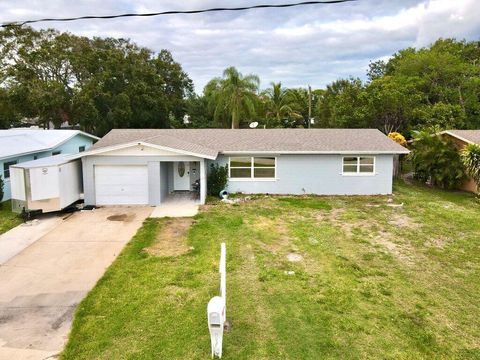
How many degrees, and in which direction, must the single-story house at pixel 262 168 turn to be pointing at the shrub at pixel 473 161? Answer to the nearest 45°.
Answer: approximately 90° to its left

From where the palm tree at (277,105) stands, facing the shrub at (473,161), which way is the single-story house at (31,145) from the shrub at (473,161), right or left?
right

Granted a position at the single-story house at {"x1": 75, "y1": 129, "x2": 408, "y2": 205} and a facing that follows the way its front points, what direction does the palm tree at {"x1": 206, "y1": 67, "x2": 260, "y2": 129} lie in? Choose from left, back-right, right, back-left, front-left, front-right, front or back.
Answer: back

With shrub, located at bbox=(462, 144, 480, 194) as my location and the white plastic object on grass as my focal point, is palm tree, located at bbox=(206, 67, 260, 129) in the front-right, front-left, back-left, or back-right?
back-right

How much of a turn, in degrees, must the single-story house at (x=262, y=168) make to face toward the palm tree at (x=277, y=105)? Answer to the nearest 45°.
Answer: approximately 180°

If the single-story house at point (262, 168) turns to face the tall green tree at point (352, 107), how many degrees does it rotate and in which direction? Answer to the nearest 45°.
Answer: approximately 135° to its left

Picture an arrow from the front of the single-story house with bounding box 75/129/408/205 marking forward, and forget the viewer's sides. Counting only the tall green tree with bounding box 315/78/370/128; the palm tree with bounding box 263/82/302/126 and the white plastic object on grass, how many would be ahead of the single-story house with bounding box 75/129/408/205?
1

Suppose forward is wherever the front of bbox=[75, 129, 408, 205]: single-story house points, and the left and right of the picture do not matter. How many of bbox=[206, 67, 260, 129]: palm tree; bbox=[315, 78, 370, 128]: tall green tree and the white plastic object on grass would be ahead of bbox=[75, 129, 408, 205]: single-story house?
1

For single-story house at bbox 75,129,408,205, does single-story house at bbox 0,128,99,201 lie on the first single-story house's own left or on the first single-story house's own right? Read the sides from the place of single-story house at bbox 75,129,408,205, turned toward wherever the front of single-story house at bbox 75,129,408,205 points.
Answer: on the first single-story house's own right

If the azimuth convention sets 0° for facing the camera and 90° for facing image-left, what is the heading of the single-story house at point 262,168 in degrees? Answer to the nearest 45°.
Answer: approximately 0°

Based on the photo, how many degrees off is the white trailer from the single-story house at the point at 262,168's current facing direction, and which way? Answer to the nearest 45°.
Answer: approximately 45° to its right

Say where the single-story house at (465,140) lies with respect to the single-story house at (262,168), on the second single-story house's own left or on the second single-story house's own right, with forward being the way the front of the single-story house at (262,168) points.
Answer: on the second single-story house's own left

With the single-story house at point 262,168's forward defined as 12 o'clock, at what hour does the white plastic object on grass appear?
The white plastic object on grass is roughly at 12 o'clock from the single-story house.
